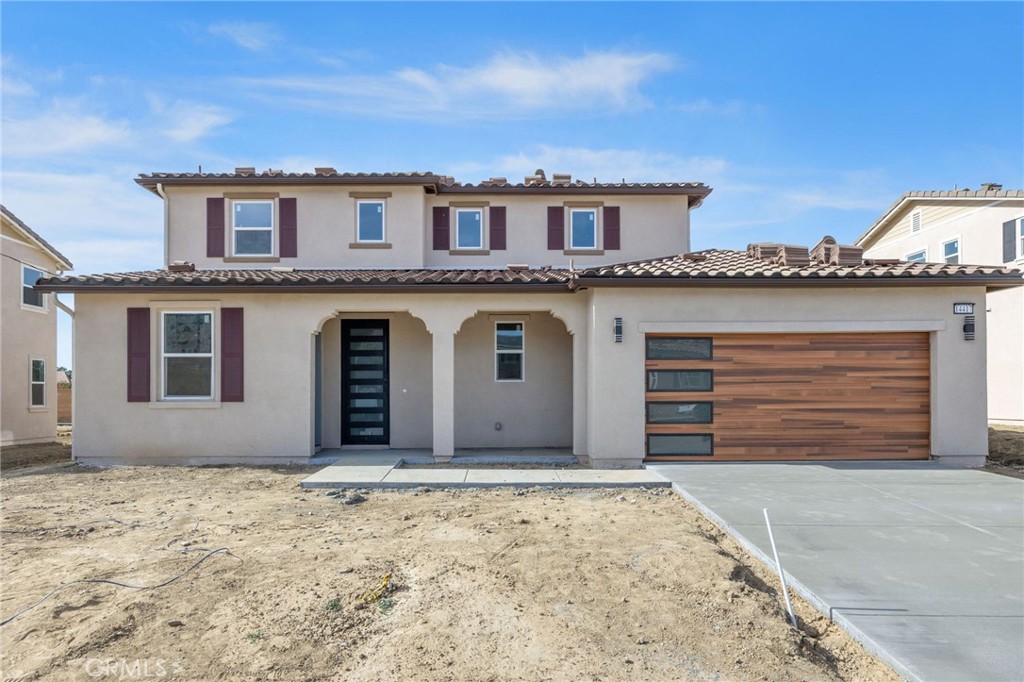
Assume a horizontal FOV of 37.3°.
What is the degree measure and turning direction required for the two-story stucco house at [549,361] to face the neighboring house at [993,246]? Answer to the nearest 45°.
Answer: approximately 135° to its left

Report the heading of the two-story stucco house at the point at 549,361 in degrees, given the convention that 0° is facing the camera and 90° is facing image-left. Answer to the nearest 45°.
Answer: approximately 0°
